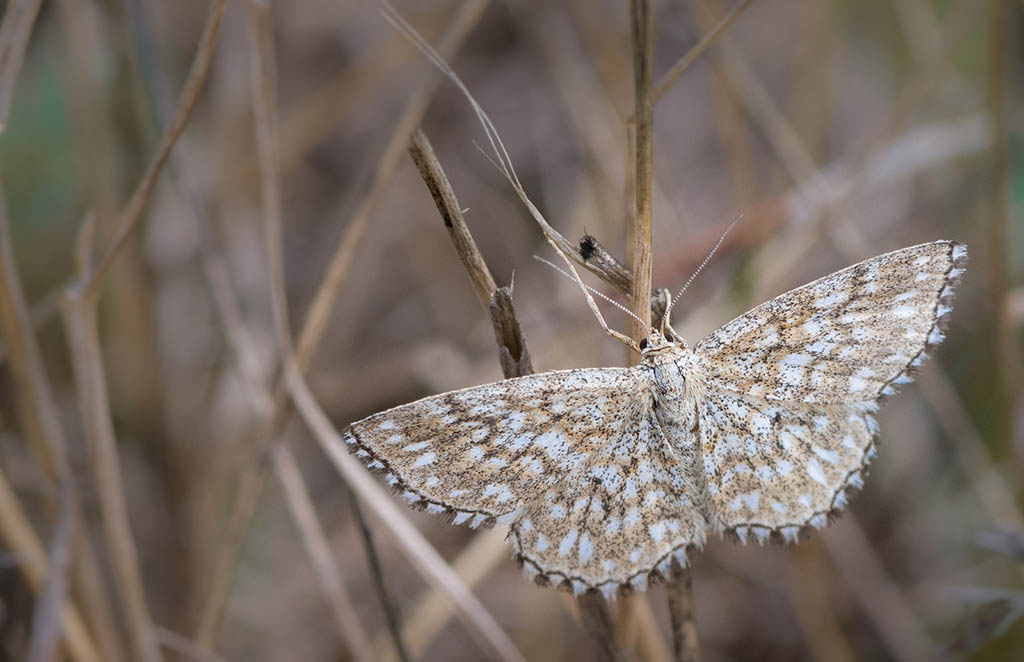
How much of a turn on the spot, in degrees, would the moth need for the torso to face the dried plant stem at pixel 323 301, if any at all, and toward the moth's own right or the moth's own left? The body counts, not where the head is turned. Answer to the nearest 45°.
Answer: approximately 90° to the moth's own left

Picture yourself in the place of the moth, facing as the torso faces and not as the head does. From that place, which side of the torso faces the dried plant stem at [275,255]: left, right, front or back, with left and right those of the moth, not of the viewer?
left

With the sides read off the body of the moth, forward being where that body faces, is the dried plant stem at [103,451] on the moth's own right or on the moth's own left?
on the moth's own left

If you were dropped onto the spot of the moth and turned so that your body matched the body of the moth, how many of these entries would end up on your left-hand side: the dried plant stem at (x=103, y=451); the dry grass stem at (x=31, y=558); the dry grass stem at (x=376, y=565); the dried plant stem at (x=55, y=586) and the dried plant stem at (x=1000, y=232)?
4

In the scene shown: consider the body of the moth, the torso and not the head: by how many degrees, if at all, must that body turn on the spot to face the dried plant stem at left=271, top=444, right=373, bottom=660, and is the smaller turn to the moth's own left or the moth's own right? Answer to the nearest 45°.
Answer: approximately 90° to the moth's own left

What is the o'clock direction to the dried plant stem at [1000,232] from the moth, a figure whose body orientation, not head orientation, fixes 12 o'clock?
The dried plant stem is roughly at 2 o'clock from the moth.

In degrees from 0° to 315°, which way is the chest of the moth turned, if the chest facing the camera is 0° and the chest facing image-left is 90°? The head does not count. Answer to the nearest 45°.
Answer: approximately 180°

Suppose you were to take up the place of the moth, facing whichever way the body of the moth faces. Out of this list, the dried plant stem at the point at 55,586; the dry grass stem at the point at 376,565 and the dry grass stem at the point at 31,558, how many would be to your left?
3
